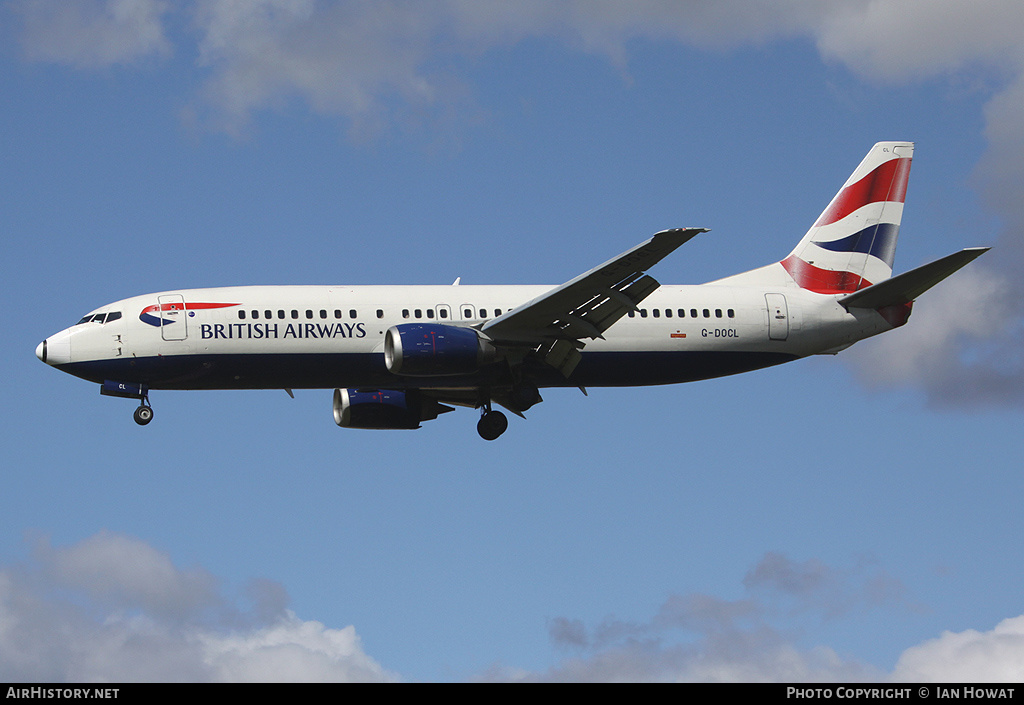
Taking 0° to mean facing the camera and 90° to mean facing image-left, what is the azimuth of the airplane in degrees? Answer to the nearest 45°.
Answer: approximately 90°
